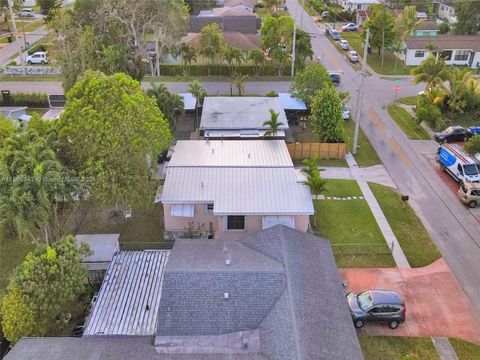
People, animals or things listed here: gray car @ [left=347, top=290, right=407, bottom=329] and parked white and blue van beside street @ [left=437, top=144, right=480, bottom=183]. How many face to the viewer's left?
1

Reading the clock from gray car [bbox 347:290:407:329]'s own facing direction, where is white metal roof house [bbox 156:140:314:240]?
The white metal roof house is roughly at 1 o'clock from the gray car.

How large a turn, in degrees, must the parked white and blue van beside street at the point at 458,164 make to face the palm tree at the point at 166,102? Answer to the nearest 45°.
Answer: approximately 135° to its right

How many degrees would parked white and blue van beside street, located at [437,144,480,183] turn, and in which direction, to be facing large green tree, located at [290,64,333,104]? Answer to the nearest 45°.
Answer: approximately 135° to its right

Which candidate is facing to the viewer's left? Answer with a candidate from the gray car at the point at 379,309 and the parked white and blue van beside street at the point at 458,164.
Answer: the gray car

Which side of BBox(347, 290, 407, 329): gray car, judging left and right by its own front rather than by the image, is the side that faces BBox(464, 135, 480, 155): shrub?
right

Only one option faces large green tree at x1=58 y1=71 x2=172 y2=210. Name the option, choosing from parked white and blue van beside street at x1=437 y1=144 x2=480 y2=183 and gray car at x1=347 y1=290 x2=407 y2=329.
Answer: the gray car

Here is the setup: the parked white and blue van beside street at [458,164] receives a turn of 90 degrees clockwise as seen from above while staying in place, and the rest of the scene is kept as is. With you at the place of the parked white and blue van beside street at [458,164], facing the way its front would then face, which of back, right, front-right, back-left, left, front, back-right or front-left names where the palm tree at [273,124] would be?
front-right

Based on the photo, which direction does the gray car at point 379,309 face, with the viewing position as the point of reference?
facing to the left of the viewer

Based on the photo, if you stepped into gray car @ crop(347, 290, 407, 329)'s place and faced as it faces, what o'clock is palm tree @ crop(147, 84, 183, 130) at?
The palm tree is roughly at 1 o'clock from the gray car.

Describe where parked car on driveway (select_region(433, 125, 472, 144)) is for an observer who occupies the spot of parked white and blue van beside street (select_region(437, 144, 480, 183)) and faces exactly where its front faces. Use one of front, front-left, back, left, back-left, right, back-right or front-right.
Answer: back-left
